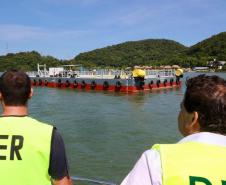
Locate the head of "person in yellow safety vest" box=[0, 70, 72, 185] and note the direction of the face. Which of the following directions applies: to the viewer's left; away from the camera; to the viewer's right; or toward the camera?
away from the camera

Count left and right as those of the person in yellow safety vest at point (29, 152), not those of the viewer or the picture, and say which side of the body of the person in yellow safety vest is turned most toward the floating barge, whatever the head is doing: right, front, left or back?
front

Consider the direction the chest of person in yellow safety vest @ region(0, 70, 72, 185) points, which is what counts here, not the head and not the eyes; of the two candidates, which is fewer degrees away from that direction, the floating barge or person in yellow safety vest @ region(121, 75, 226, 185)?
the floating barge

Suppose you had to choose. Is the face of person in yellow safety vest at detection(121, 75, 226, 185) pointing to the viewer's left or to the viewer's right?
to the viewer's left

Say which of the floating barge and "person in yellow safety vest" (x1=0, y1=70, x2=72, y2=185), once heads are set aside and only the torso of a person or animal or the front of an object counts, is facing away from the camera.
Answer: the person in yellow safety vest

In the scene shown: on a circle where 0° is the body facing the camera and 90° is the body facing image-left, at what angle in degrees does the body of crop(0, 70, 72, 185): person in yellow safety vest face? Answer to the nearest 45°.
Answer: approximately 180°

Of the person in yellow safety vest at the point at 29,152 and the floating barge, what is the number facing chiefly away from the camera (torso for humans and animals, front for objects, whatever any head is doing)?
1

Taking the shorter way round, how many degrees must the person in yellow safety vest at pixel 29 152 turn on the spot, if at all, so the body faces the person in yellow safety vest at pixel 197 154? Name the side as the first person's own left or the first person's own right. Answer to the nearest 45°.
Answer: approximately 135° to the first person's own right

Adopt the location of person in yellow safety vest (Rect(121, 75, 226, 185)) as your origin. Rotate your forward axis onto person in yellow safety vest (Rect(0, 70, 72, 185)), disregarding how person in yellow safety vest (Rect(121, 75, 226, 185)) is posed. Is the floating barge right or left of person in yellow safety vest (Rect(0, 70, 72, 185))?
right
